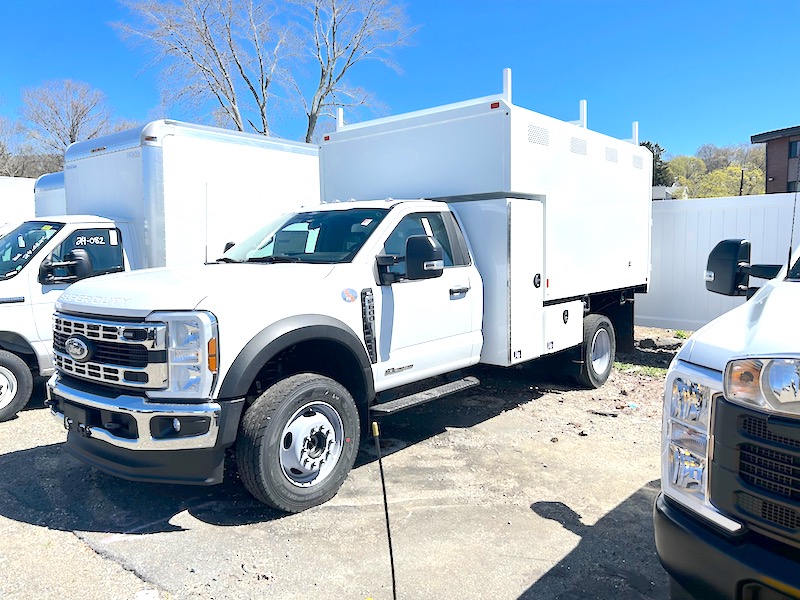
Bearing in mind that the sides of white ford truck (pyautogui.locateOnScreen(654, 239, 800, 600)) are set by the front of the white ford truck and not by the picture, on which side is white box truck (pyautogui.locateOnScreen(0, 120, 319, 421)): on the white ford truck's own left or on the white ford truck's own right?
on the white ford truck's own right

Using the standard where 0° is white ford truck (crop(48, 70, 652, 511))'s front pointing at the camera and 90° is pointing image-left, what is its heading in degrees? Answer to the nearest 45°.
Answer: approximately 45°

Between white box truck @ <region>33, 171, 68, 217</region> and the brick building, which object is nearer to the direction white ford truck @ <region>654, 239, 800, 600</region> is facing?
the white box truck

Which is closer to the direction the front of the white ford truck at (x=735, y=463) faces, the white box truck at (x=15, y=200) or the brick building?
the white box truck

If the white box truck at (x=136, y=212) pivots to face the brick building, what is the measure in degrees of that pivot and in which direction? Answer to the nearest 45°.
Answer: approximately 180°

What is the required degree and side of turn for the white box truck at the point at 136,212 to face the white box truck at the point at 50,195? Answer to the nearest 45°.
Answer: approximately 135° to its right

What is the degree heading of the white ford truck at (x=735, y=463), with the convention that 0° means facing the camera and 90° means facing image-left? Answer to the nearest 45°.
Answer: approximately 45°

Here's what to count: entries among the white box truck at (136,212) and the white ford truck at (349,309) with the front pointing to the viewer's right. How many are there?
0

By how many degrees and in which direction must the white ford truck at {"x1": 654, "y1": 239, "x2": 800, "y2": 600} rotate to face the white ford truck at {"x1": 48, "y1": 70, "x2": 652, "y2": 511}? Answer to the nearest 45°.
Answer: approximately 90° to its right

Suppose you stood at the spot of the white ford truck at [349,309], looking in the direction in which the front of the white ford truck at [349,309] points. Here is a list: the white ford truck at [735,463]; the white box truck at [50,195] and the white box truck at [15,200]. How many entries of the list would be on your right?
2

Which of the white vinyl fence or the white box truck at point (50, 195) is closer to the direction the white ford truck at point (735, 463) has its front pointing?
the white box truck

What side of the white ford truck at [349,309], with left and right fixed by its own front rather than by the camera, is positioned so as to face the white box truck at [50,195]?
right

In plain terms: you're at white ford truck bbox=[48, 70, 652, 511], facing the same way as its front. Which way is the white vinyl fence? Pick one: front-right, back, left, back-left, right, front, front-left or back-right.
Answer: back
